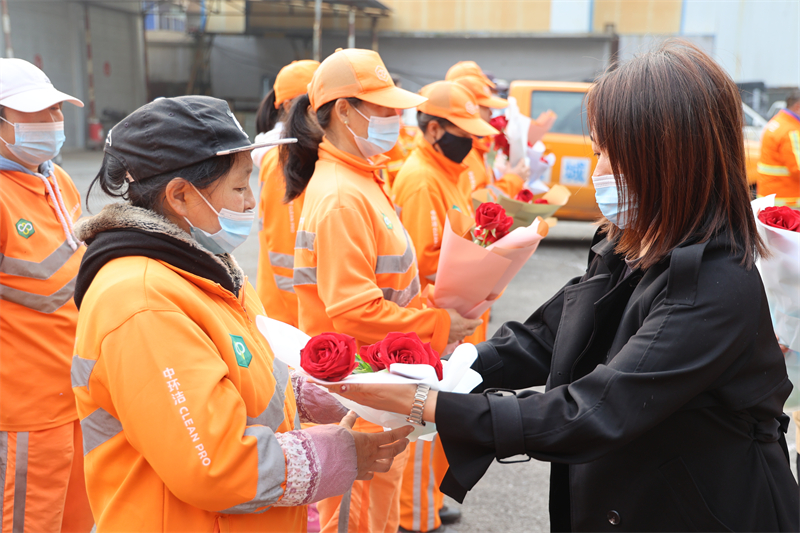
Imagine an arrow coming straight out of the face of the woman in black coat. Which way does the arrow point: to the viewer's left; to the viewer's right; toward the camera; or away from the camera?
to the viewer's left

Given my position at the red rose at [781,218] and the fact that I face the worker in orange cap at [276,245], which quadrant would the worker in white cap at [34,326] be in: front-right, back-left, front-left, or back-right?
front-left

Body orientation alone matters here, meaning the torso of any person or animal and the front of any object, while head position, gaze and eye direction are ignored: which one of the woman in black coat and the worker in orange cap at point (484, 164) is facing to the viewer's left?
the woman in black coat

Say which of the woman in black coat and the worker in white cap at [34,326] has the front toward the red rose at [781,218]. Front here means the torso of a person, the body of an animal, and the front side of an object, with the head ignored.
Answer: the worker in white cap

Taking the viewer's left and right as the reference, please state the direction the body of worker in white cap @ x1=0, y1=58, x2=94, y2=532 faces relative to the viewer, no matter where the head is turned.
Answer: facing the viewer and to the right of the viewer

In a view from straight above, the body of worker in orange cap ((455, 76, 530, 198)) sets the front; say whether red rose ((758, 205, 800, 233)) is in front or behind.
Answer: in front

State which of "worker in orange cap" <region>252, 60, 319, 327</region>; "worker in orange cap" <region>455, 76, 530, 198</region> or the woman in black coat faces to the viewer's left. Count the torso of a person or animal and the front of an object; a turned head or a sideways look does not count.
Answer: the woman in black coat

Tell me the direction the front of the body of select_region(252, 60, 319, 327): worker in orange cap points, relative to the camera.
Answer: to the viewer's right

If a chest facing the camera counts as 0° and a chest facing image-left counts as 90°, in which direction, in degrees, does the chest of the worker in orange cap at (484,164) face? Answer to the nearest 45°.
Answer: approximately 315°

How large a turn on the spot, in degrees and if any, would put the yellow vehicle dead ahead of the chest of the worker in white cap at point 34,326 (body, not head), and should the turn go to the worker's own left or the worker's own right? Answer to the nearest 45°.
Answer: approximately 90° to the worker's own left

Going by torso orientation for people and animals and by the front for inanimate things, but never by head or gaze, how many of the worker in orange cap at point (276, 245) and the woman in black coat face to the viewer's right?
1

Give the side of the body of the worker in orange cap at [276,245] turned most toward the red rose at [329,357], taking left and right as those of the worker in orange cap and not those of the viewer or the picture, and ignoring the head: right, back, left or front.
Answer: right

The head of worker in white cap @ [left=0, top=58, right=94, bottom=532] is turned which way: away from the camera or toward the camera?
toward the camera
